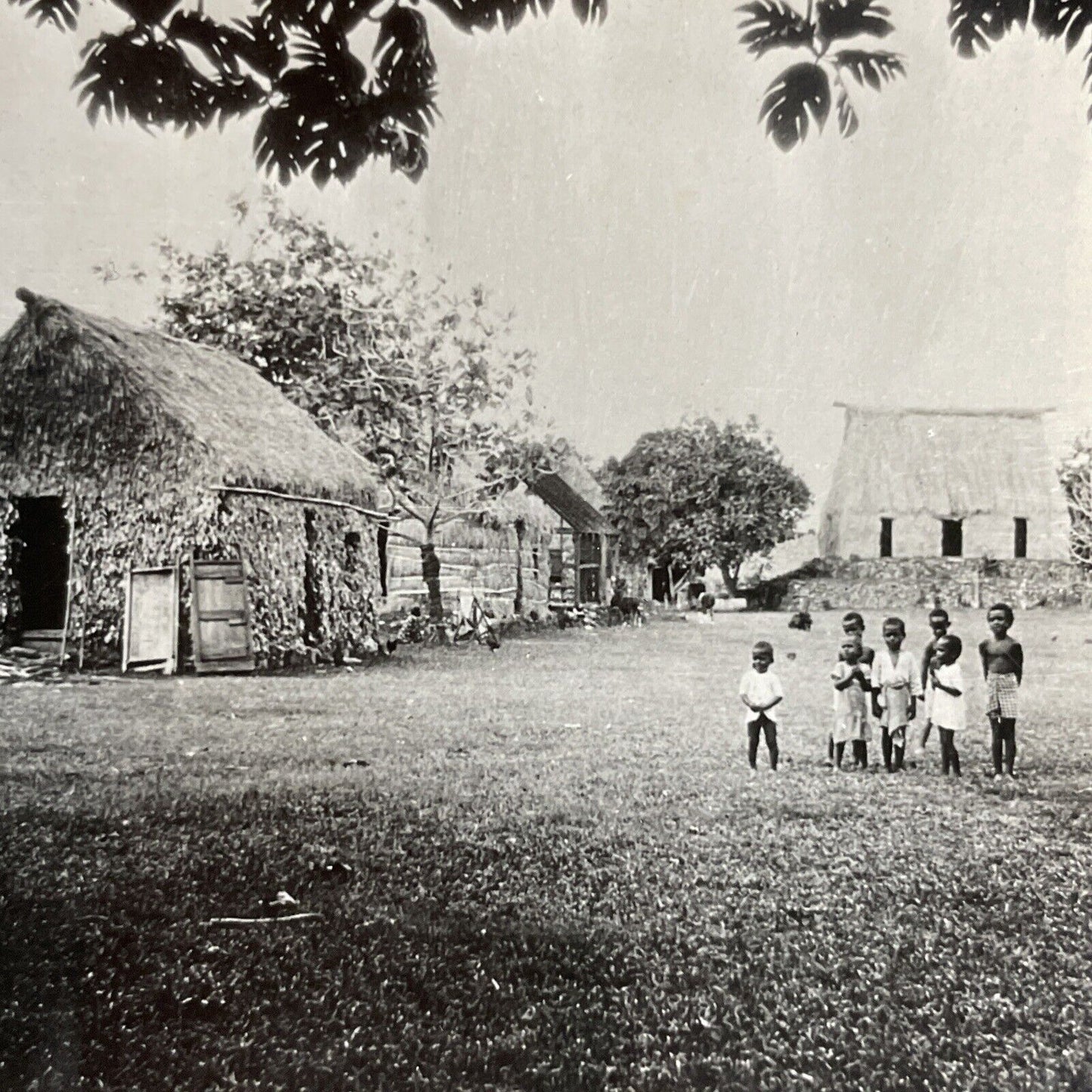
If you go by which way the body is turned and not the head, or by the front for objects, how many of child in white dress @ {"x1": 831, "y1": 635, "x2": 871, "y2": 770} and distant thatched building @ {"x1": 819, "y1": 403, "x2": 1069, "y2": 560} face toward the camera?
2

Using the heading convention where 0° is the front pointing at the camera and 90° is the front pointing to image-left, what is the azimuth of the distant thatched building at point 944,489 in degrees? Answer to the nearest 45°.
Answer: approximately 0°

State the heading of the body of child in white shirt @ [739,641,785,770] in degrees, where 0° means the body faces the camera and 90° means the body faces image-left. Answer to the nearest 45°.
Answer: approximately 0°

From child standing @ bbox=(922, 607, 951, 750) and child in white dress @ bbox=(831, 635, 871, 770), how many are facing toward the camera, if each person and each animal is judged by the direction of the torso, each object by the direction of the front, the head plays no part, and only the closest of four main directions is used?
2

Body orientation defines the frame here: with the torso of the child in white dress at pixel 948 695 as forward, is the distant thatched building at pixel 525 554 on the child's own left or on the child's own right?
on the child's own right
